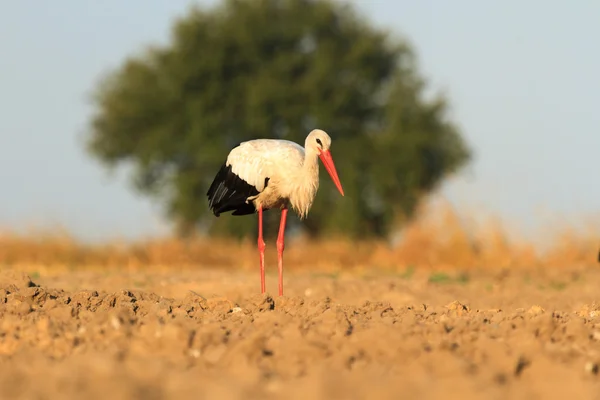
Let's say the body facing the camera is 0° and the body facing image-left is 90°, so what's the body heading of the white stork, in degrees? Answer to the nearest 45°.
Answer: approximately 270°

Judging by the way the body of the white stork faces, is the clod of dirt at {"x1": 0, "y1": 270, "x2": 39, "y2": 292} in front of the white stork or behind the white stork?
behind

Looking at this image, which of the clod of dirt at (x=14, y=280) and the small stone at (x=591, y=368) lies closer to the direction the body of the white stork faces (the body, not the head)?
the small stone
